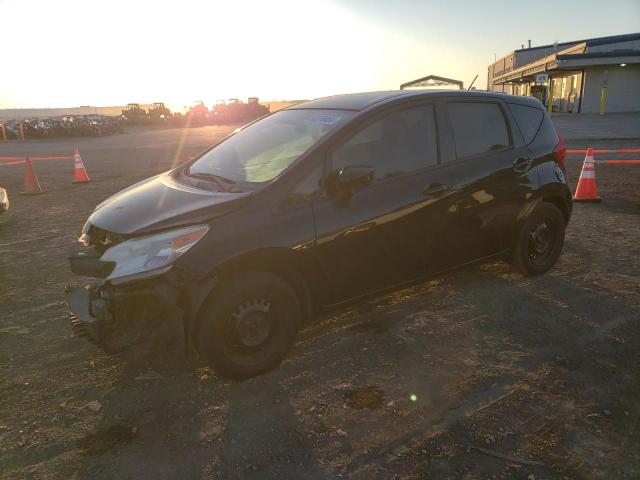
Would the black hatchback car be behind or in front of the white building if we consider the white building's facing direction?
in front

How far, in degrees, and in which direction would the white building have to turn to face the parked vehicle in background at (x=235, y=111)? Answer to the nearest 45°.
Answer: approximately 45° to its right

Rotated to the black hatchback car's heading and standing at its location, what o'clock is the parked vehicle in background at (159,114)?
The parked vehicle in background is roughly at 4 o'clock from the black hatchback car.

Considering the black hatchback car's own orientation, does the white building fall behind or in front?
behind

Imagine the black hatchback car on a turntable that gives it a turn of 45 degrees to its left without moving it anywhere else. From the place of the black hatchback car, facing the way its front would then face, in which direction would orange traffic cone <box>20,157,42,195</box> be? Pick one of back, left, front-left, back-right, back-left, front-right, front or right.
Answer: back-right

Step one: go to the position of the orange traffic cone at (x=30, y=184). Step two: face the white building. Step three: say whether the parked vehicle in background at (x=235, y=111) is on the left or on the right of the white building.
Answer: left

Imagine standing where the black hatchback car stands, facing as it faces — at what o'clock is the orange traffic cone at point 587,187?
The orange traffic cone is roughly at 6 o'clock from the black hatchback car.

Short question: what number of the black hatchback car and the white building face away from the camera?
0

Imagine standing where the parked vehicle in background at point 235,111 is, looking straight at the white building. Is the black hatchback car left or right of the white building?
right

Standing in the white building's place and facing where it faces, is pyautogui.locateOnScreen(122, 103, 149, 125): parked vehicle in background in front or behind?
in front

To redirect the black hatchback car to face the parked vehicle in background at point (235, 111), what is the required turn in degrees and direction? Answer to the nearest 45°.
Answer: approximately 135° to its right

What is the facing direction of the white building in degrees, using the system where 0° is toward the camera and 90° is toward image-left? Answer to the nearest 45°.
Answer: approximately 45°
